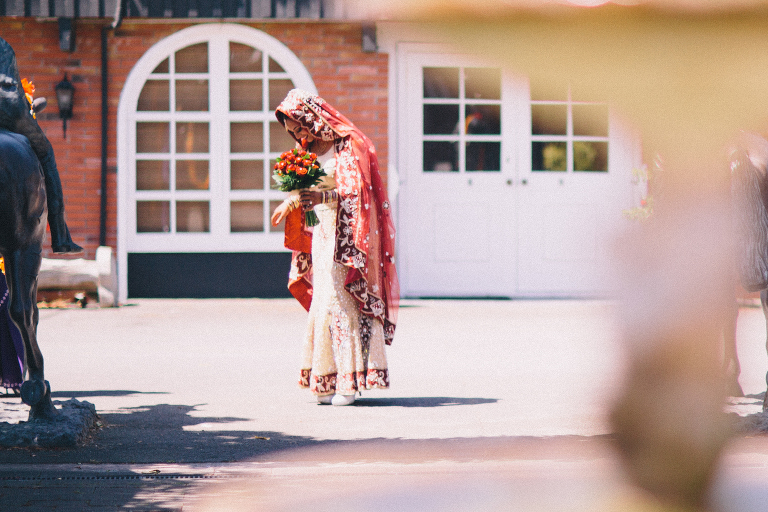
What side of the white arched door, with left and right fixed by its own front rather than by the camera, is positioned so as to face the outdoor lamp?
right

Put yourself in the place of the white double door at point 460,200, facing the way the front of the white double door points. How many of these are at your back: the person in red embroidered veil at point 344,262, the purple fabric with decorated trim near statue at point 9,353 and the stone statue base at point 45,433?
0

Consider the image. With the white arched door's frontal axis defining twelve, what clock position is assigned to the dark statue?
The dark statue is roughly at 12 o'clock from the white arched door.

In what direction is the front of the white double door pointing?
toward the camera

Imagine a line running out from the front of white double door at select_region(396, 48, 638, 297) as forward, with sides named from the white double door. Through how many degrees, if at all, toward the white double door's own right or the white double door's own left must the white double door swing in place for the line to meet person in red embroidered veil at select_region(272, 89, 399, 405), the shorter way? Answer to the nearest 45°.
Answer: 0° — it already faces them

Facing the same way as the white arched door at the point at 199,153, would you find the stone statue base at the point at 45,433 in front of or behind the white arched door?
in front

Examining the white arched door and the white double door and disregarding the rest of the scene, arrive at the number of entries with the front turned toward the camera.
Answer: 2

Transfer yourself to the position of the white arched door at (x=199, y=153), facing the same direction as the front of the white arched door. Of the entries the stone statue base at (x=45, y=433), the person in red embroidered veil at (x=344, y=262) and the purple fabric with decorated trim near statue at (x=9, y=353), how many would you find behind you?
0

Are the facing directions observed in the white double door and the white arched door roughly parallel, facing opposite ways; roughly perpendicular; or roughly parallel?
roughly parallel

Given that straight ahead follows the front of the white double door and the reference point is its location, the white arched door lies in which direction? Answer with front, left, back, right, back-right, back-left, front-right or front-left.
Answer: right

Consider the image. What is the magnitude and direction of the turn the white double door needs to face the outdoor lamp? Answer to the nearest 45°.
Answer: approximately 90° to its right

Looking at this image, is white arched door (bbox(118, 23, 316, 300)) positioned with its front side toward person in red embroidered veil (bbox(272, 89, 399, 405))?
yes

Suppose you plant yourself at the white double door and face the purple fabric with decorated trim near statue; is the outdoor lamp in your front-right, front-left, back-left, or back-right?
front-right

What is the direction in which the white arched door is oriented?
toward the camera
